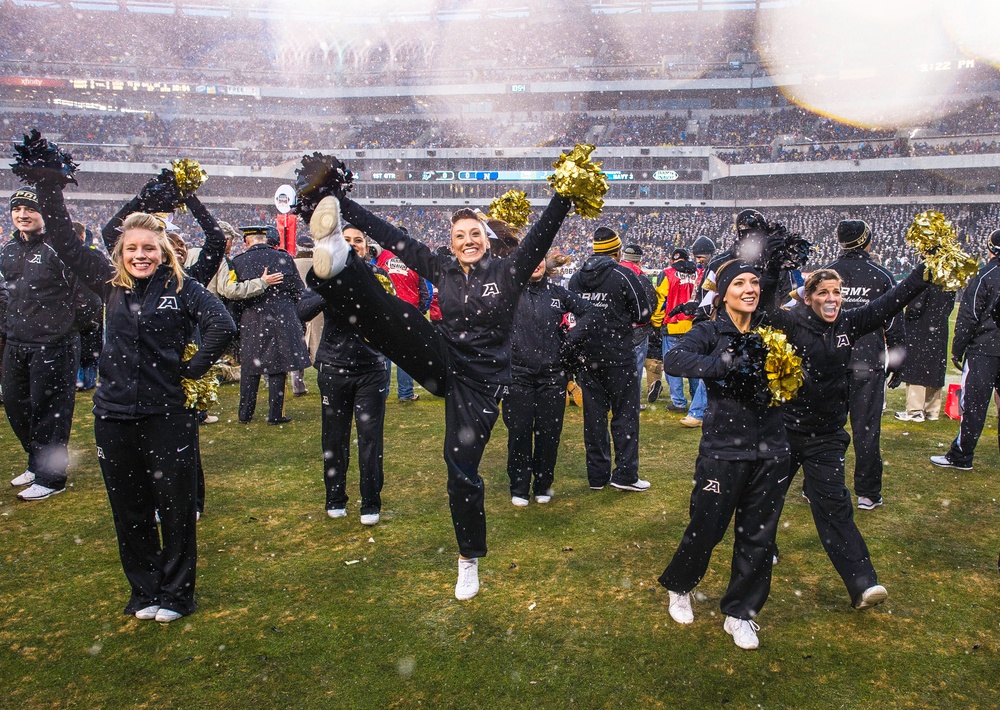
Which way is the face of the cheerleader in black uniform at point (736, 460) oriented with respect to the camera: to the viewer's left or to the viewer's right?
to the viewer's right

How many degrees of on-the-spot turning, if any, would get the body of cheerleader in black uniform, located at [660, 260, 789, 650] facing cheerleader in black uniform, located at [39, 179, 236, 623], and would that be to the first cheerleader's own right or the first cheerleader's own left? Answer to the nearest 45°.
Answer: approximately 135° to the first cheerleader's own right

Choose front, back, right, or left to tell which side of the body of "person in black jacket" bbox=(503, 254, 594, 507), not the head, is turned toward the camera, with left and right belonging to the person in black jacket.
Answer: front

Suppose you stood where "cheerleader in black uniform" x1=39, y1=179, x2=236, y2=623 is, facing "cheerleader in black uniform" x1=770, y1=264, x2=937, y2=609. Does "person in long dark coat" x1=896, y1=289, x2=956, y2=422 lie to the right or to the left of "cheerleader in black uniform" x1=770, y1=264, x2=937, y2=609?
left

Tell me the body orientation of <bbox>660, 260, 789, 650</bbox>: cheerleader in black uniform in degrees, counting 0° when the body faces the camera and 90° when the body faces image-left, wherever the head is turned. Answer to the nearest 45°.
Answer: approximately 315°

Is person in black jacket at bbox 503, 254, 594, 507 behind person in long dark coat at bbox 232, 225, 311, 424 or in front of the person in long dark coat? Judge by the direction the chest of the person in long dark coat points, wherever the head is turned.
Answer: behind

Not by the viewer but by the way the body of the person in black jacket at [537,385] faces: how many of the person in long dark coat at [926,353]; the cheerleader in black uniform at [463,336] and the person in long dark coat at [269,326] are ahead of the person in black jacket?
1

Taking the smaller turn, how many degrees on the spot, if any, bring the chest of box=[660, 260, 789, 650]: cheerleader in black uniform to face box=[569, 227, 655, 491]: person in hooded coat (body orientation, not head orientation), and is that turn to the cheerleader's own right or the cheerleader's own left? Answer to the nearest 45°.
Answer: approximately 180°

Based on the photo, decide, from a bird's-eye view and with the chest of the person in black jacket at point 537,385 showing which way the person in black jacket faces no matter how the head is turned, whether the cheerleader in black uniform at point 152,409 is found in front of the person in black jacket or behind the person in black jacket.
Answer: in front

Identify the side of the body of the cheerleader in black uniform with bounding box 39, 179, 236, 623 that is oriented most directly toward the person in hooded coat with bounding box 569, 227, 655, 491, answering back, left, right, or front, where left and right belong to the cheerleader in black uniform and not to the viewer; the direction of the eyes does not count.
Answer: left

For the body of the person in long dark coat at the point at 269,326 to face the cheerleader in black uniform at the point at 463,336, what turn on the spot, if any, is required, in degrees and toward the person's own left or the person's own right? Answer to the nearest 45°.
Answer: approximately 180°

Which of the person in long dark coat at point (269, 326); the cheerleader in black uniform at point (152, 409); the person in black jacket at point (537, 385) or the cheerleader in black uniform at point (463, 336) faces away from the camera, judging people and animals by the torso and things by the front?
the person in long dark coat
